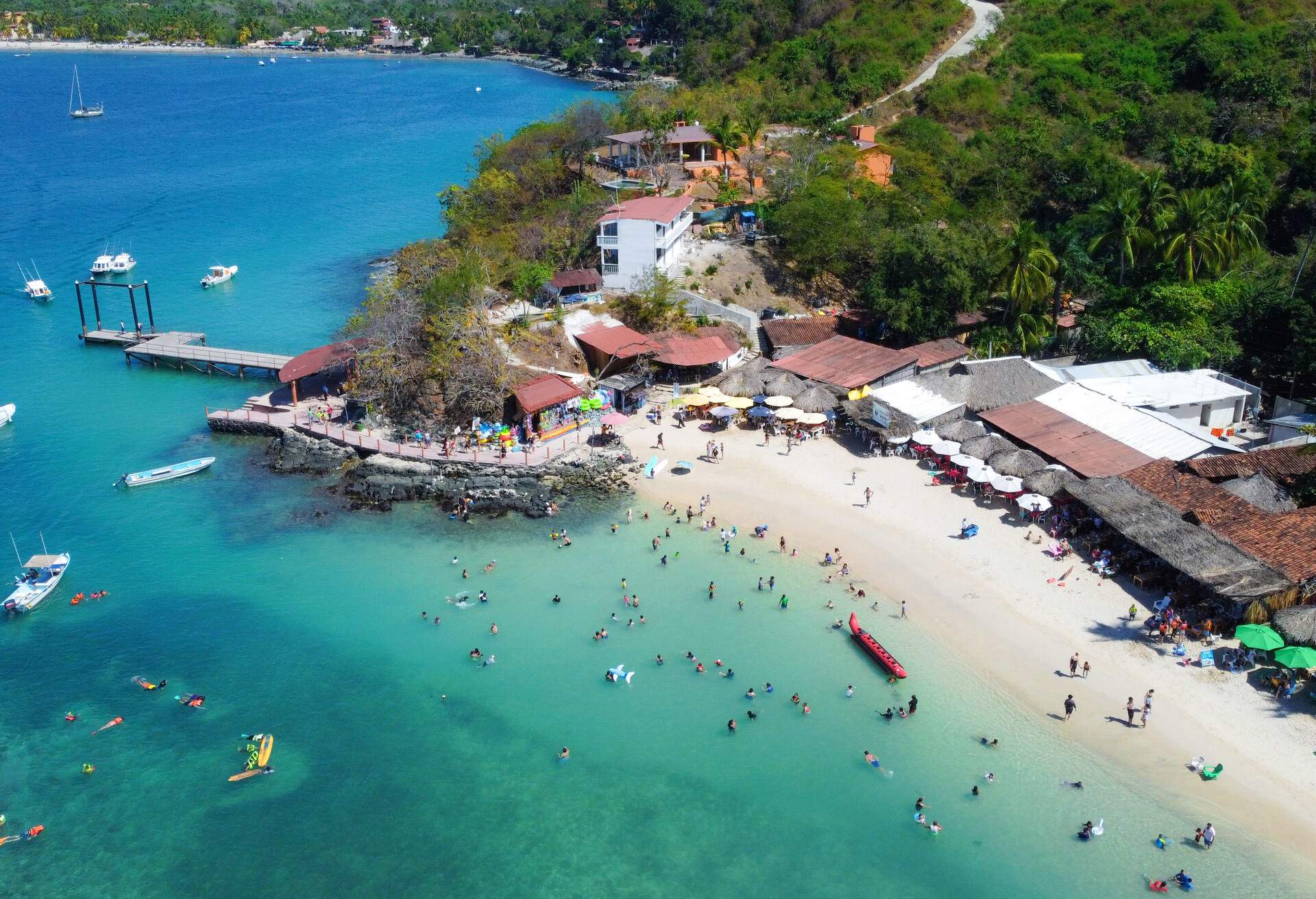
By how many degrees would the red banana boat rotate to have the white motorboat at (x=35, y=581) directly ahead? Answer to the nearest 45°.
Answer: approximately 45° to its left

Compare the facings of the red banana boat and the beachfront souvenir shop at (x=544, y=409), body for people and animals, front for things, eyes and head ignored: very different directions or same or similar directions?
very different directions

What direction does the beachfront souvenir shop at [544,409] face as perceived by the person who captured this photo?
facing the viewer and to the right of the viewer

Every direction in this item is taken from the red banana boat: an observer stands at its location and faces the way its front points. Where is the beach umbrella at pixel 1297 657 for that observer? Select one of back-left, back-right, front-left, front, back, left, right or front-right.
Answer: back-right

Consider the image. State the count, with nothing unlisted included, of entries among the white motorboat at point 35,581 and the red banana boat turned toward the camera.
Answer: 0

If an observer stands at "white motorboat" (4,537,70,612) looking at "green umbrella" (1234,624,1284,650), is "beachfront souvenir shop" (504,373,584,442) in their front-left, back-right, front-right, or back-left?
front-left

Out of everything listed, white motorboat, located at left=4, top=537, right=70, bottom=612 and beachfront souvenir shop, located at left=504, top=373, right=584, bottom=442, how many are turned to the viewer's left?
0
